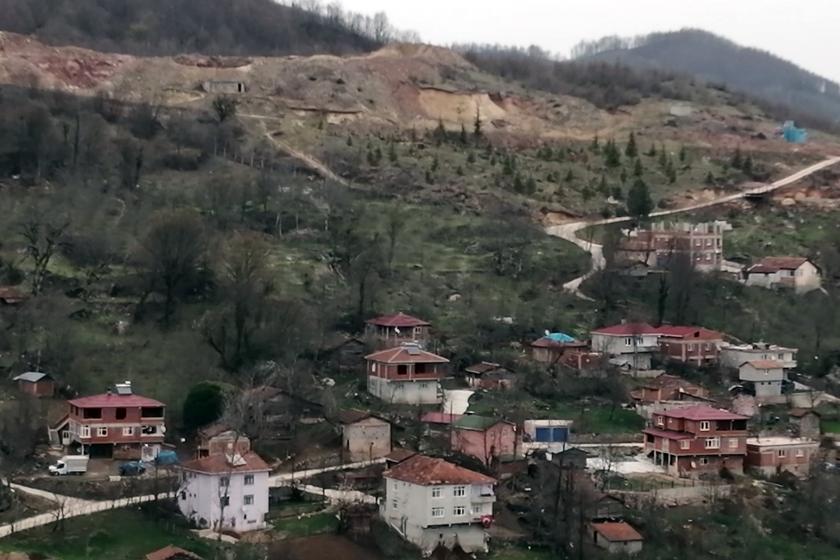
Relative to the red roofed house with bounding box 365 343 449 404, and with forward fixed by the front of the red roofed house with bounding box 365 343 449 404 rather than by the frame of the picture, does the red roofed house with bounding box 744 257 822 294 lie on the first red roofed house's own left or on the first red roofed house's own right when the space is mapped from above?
on the first red roofed house's own left

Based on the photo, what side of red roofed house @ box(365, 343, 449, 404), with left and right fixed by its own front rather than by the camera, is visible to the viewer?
front

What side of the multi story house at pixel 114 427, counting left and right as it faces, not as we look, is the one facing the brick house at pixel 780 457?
left

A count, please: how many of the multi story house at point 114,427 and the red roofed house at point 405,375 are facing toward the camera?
2

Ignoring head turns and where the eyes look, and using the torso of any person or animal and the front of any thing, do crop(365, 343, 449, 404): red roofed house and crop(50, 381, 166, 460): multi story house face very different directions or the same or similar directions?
same or similar directions

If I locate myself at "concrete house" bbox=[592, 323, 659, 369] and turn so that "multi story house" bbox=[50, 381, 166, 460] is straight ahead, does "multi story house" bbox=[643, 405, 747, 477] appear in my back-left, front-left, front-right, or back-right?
front-left

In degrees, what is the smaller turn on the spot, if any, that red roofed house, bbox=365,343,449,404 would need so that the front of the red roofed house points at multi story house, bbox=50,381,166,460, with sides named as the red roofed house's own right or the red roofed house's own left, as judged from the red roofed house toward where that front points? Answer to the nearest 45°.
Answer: approximately 45° to the red roofed house's own right

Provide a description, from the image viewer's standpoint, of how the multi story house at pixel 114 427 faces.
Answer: facing the viewer

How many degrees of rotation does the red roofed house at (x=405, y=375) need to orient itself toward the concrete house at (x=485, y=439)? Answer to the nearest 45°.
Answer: approximately 45° to its left

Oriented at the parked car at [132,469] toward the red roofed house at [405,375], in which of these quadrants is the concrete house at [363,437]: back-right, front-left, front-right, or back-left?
front-right

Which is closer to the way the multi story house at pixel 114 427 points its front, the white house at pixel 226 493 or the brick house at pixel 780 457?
the white house

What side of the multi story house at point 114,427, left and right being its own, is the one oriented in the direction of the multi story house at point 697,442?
left
